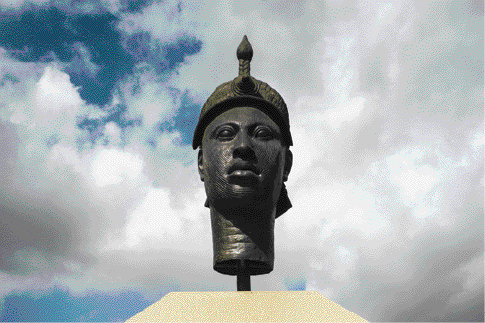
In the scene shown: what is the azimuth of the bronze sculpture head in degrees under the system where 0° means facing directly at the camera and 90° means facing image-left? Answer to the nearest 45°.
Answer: approximately 0°
